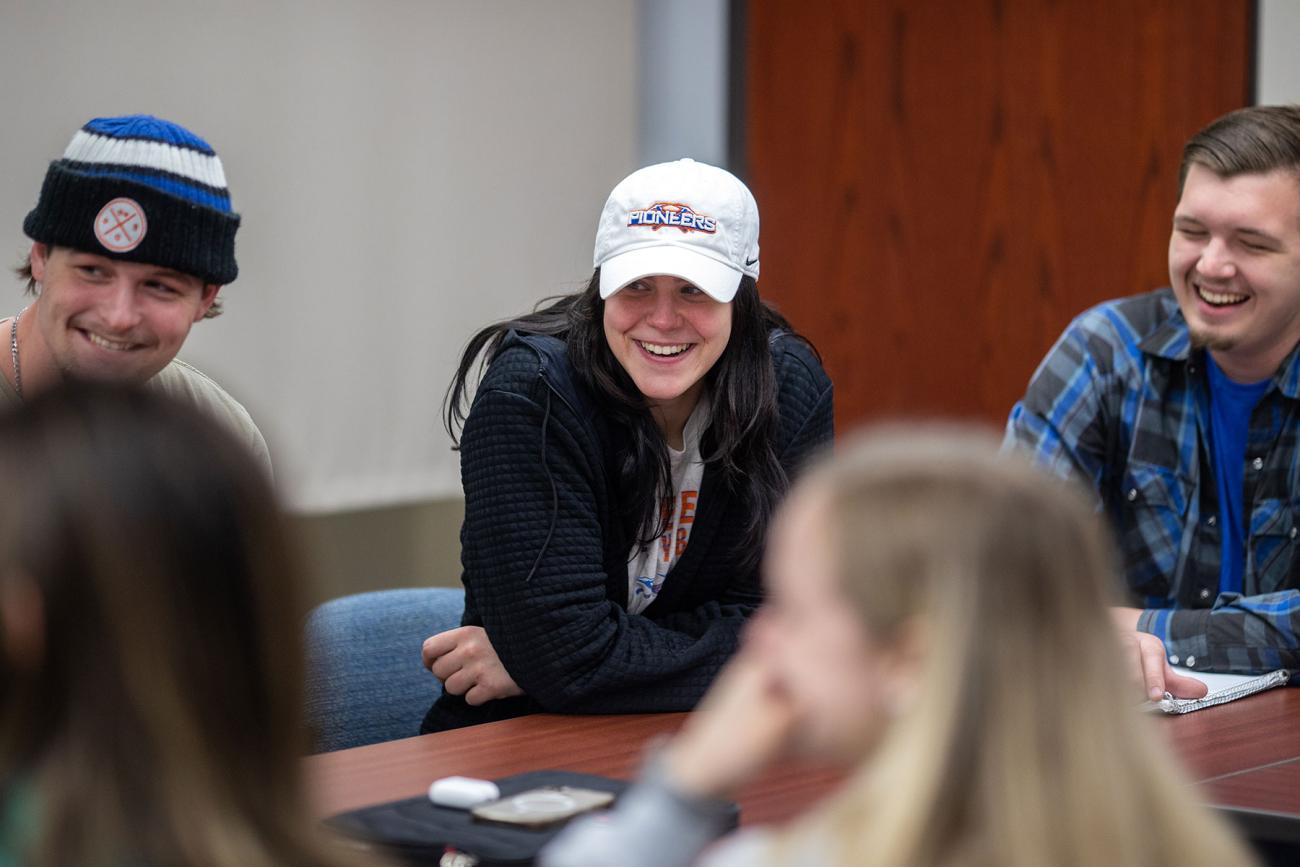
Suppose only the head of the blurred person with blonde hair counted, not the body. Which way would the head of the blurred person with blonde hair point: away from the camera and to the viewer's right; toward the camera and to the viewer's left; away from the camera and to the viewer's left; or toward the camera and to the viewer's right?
away from the camera and to the viewer's left

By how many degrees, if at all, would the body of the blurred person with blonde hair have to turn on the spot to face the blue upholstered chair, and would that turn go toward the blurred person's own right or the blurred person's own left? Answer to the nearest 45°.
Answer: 0° — they already face it

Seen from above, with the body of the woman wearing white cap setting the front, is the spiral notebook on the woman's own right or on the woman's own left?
on the woman's own left

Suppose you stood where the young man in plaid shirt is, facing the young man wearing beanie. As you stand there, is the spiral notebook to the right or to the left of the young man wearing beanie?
left

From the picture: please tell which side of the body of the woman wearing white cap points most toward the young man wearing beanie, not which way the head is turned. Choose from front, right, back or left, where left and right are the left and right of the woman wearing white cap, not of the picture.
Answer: right

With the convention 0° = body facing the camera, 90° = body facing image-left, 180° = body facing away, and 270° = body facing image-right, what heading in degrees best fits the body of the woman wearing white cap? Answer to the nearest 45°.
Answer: approximately 0°

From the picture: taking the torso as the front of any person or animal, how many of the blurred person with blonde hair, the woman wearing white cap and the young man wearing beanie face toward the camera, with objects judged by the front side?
2

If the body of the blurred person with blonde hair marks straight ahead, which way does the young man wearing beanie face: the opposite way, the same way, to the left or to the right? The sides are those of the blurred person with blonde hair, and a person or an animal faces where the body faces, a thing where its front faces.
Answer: the opposite way

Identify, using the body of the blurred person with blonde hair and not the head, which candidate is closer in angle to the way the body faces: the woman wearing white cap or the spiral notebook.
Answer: the woman wearing white cap

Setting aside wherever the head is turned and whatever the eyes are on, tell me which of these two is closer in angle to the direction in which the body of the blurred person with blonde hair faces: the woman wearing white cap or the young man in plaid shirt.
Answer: the woman wearing white cap

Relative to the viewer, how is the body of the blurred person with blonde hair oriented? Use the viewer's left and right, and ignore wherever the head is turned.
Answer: facing away from the viewer and to the left of the viewer
